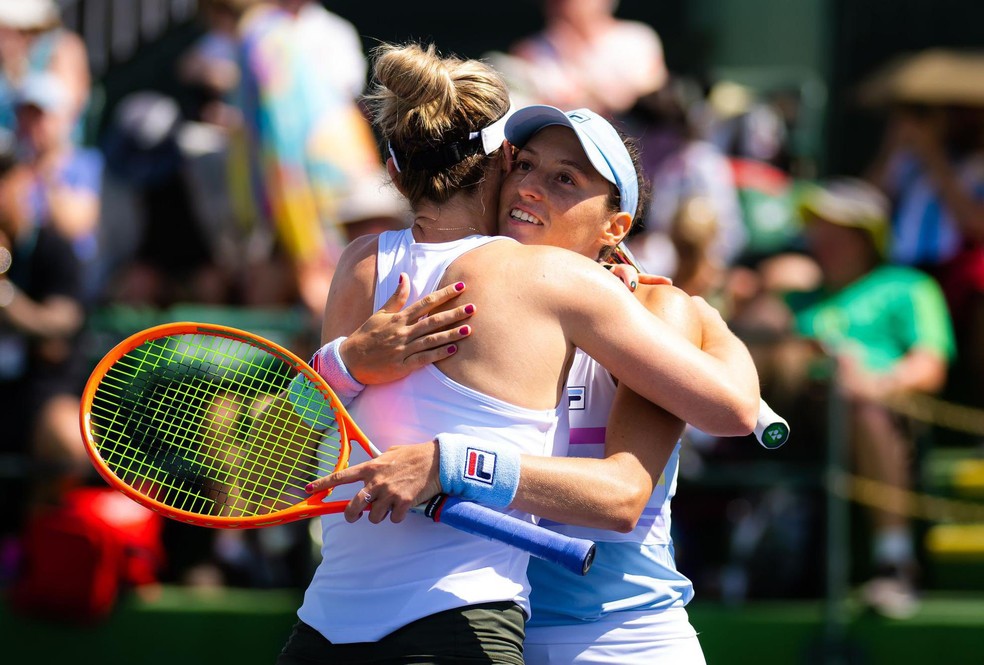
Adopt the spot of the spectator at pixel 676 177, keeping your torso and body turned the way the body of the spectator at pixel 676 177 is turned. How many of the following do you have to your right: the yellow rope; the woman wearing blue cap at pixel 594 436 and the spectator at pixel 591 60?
1

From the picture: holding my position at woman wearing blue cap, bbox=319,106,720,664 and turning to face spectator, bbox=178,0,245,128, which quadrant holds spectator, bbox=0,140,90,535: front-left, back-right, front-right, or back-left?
front-left

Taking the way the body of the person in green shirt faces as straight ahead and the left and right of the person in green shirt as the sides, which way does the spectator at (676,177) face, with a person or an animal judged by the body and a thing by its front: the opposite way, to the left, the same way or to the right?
the same way

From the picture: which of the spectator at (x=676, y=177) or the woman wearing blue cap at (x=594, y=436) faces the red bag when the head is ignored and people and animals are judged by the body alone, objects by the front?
the spectator

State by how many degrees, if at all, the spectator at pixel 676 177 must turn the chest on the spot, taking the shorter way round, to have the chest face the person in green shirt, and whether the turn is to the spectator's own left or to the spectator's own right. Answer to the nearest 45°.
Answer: approximately 90° to the spectator's own left

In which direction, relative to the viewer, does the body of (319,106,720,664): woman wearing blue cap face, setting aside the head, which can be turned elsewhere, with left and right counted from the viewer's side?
facing the viewer and to the left of the viewer

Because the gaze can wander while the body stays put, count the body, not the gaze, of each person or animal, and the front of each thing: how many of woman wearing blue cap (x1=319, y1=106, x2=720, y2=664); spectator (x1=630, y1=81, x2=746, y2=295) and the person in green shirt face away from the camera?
0

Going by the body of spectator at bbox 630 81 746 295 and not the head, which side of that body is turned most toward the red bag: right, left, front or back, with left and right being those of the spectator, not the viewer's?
front

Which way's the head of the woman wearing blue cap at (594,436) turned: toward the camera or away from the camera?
toward the camera

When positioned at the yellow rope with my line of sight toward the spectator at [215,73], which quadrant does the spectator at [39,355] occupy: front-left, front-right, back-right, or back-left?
front-left

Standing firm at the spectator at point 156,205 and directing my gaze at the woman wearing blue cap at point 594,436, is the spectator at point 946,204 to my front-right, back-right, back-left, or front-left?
front-left

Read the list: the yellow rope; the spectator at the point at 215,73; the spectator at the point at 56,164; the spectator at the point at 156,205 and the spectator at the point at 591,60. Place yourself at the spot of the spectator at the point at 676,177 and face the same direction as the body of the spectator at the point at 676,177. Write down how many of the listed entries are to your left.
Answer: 1

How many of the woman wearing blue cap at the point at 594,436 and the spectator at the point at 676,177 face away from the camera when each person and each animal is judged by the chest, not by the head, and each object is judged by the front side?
0
